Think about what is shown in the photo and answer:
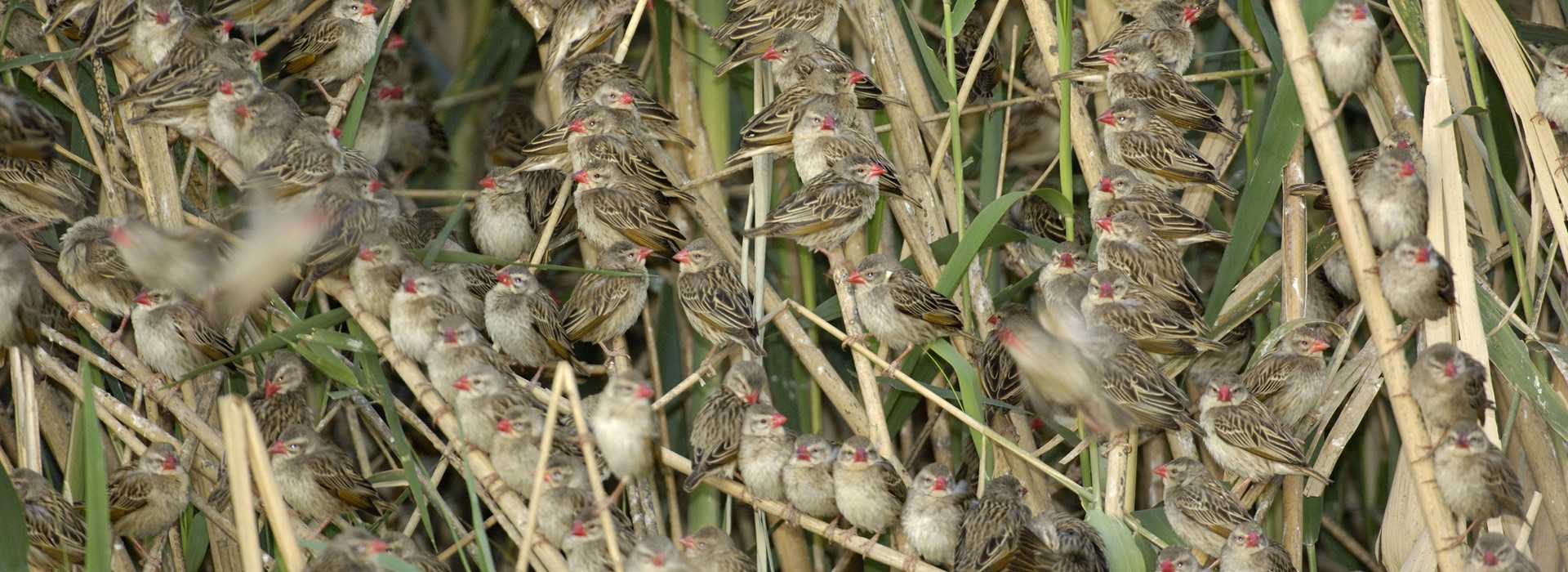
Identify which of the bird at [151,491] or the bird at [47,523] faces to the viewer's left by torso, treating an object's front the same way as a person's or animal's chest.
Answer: the bird at [47,523]

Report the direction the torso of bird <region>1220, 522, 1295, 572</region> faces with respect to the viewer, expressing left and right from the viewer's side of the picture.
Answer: facing the viewer and to the left of the viewer

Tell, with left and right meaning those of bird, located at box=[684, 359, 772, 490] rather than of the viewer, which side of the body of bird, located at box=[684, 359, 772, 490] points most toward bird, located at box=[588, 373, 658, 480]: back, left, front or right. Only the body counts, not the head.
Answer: back

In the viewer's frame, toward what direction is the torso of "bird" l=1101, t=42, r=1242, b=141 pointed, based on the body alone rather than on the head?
to the viewer's left

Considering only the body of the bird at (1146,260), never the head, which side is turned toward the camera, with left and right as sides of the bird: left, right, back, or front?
left

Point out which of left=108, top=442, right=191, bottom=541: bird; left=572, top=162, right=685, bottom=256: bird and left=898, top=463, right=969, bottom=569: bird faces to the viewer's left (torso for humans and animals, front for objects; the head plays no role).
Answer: left=572, top=162, right=685, bottom=256: bird

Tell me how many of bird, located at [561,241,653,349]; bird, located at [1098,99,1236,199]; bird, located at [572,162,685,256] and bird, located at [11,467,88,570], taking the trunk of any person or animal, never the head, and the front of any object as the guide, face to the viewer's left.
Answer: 3

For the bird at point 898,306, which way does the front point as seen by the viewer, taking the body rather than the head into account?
to the viewer's left

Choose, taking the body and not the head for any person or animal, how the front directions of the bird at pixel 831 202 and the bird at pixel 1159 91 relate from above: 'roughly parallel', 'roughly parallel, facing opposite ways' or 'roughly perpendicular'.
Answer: roughly parallel, facing opposite ways

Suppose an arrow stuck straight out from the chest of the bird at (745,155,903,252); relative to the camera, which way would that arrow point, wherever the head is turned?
to the viewer's right

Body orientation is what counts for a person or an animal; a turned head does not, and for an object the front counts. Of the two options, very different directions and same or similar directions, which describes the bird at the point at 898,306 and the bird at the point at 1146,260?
same or similar directions

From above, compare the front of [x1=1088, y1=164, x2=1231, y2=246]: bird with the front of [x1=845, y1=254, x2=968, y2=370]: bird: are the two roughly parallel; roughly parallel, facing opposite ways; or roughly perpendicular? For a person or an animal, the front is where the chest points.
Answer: roughly parallel

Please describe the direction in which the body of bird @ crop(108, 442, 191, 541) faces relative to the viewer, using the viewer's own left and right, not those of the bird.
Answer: facing the viewer and to the right of the viewer

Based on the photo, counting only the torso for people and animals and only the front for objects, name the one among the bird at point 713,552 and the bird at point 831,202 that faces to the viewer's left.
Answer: the bird at point 713,552
